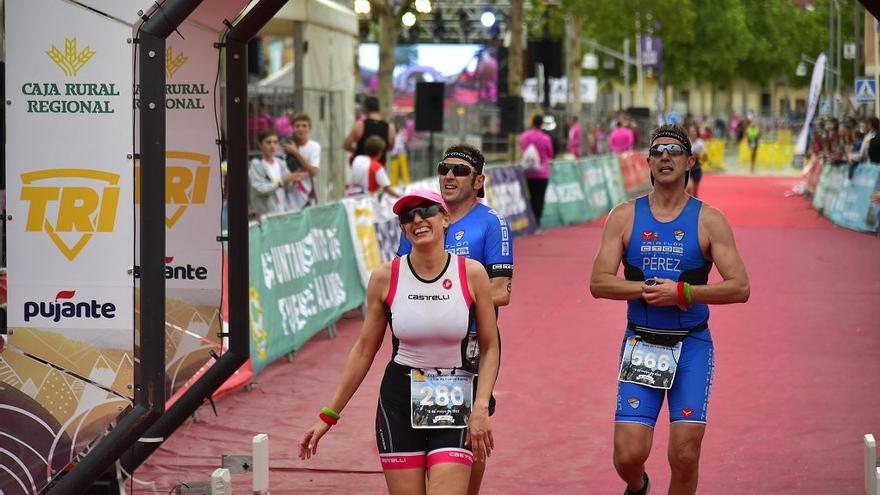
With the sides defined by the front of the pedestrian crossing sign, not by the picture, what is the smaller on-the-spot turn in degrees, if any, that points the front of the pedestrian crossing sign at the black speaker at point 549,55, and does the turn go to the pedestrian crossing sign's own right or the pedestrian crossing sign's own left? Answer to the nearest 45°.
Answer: approximately 90° to the pedestrian crossing sign's own right

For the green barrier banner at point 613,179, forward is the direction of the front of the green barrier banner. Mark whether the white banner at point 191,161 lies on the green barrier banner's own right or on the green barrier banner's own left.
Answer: on the green barrier banner's own right

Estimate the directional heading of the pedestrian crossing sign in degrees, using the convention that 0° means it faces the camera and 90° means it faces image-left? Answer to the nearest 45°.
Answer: approximately 0°

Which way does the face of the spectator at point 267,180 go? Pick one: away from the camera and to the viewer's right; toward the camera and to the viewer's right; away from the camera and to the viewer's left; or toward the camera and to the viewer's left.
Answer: toward the camera and to the viewer's right

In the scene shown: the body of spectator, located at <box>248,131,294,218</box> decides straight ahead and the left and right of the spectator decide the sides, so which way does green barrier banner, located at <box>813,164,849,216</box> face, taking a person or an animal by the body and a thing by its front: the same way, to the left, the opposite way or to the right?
to the right

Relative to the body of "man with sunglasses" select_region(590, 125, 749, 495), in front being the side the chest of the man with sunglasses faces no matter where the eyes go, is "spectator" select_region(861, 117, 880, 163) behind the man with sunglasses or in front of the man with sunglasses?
behind

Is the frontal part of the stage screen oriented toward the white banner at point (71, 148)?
yes

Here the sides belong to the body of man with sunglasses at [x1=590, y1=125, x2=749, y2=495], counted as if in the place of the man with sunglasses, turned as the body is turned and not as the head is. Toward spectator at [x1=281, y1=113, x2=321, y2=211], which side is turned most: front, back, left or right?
back

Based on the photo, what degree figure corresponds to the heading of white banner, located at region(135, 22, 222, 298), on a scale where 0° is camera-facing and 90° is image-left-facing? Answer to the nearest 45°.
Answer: approximately 0°

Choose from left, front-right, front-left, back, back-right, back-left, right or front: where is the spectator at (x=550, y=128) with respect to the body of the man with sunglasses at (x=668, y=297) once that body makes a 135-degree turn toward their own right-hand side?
front-right
